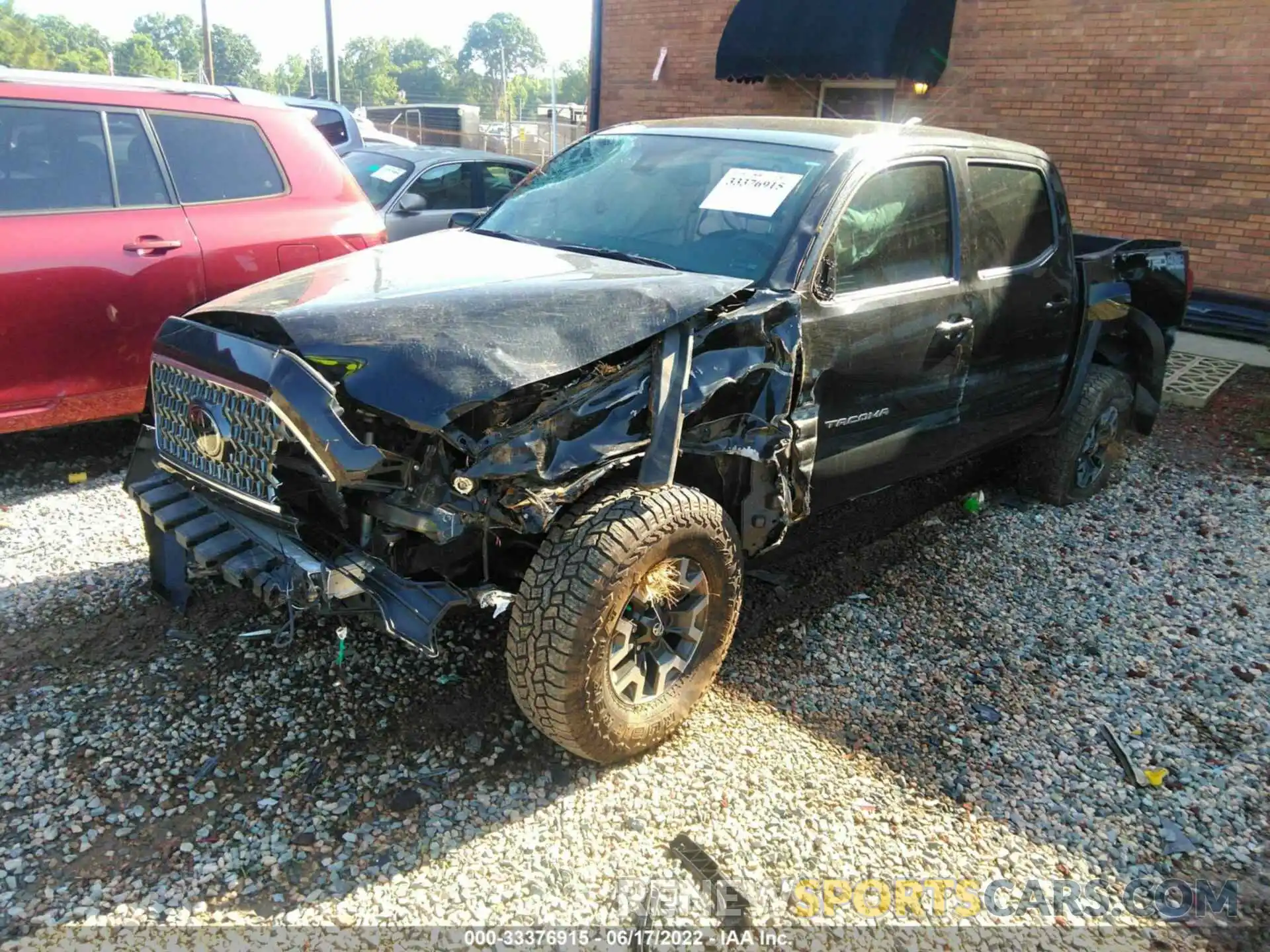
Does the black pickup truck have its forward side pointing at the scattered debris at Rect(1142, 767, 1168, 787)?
no

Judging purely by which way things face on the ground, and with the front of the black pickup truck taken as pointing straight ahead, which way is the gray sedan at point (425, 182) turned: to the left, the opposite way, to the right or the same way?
the same way

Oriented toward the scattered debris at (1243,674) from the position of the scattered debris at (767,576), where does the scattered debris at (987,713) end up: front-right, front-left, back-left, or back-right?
front-right

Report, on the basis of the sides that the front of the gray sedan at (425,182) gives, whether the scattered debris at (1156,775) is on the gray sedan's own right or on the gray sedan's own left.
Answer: on the gray sedan's own left

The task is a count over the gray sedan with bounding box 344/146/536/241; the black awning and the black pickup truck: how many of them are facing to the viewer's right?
0

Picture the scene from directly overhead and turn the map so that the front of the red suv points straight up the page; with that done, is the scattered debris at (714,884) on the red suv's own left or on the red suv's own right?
on the red suv's own left

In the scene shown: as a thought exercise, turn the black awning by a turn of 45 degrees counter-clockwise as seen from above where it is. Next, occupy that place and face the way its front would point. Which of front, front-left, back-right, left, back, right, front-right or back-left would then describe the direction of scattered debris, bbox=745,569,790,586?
front

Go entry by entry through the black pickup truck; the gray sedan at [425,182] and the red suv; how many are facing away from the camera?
0

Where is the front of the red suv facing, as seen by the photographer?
facing to the left of the viewer

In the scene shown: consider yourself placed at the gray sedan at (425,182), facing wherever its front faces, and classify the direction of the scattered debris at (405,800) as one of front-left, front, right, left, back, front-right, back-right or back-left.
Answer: front-left

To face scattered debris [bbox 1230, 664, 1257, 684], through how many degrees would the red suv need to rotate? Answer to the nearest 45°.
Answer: approximately 135° to its left

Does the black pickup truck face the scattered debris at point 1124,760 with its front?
no

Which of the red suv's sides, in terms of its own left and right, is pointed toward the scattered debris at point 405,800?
left

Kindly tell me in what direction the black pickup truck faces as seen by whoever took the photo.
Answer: facing the viewer and to the left of the viewer
